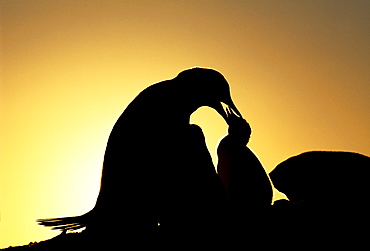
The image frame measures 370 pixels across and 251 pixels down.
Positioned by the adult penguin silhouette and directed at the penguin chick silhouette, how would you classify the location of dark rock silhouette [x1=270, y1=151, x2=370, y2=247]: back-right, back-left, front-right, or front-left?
front-right

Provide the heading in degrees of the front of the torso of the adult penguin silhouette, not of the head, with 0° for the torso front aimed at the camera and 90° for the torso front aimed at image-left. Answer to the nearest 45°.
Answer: approximately 270°

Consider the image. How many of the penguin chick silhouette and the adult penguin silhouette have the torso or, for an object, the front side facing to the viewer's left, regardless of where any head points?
1

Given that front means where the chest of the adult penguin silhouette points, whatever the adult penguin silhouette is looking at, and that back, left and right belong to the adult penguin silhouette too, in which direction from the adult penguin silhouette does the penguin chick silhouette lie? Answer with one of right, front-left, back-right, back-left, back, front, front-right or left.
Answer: front-left

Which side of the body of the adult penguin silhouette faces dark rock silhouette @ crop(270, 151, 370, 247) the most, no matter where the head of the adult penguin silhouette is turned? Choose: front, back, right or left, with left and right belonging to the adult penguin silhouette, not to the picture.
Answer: front

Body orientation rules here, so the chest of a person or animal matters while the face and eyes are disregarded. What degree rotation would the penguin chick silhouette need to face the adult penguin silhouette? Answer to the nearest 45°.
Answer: approximately 45° to its left

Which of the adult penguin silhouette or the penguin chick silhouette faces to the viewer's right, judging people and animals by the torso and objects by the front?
the adult penguin silhouette

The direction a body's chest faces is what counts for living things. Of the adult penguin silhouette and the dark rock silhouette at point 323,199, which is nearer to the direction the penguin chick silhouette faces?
the adult penguin silhouette

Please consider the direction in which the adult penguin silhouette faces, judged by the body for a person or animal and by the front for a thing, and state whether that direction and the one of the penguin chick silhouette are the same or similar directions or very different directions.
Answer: very different directions

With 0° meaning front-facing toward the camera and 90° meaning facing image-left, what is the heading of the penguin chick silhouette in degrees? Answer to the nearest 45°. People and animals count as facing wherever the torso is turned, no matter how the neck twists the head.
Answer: approximately 90°
